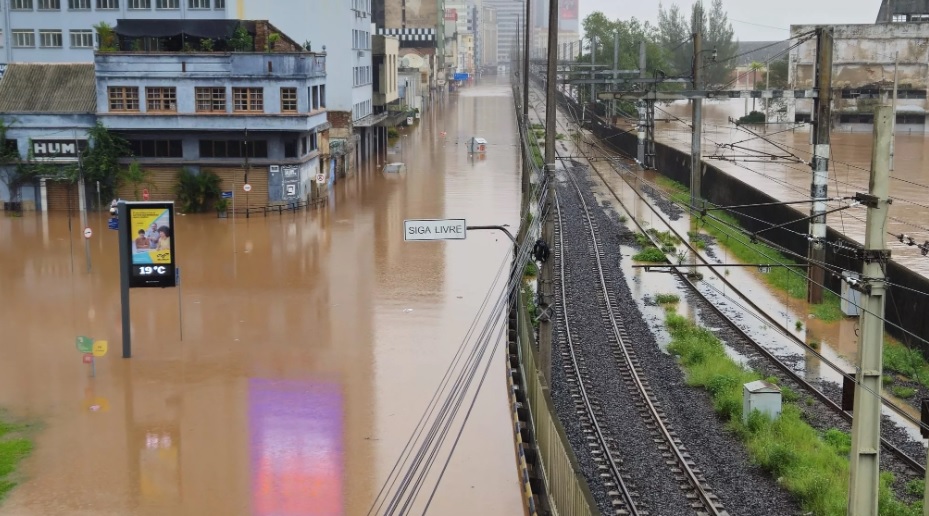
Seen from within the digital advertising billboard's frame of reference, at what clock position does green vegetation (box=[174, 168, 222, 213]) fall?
The green vegetation is roughly at 6 o'clock from the digital advertising billboard.

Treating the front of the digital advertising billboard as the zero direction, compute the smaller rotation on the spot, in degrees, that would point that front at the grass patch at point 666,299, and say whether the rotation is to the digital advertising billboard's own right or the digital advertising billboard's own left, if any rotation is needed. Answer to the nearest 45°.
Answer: approximately 90° to the digital advertising billboard's own left

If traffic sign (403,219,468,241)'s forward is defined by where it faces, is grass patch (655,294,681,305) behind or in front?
behind

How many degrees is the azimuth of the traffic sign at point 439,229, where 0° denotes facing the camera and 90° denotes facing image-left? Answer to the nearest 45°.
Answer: approximately 0°

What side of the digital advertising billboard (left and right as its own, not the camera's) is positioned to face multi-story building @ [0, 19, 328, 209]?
back

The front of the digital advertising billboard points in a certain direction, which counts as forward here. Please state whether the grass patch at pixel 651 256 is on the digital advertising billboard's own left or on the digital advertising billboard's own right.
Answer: on the digital advertising billboard's own left

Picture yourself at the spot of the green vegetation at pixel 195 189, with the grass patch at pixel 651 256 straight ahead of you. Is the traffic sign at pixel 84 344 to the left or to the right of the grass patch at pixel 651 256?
right

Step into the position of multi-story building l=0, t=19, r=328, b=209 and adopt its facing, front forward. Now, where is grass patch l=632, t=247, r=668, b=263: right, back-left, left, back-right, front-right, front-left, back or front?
front-left
